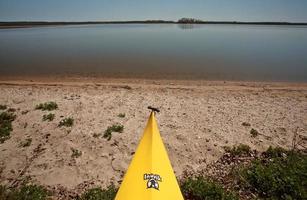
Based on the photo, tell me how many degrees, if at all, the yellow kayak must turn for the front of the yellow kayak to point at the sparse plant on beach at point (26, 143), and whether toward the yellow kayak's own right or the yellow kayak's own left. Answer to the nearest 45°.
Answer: approximately 45° to the yellow kayak's own left

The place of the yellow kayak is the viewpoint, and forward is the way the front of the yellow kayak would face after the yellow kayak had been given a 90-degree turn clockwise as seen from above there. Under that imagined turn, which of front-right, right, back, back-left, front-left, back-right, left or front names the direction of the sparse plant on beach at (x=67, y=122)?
back-left

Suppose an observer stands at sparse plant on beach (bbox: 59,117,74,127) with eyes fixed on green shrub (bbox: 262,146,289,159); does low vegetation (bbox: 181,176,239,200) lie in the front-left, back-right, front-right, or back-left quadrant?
front-right

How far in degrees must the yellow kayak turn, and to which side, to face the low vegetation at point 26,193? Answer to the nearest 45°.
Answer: approximately 45° to its left

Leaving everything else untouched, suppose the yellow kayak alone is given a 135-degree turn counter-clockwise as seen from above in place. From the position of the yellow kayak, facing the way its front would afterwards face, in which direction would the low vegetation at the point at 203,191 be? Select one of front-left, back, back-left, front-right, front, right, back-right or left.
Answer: back

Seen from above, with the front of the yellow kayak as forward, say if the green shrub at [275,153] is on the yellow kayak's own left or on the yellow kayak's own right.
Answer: on the yellow kayak's own right

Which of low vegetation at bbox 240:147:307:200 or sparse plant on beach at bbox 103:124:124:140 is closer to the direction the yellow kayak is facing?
the sparse plant on beach

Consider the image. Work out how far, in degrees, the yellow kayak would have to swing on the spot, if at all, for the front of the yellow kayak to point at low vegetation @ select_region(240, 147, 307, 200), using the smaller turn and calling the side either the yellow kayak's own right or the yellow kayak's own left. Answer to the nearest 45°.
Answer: approximately 45° to the yellow kayak's own right

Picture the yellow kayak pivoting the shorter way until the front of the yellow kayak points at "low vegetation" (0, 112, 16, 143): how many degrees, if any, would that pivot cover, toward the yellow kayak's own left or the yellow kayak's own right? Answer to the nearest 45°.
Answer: approximately 45° to the yellow kayak's own left

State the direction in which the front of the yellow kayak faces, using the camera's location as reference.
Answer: facing away from the viewer

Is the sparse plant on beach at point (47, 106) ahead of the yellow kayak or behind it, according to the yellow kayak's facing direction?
ahead

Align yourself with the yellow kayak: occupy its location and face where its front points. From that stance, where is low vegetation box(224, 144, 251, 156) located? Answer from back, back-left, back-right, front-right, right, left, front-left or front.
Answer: front-right

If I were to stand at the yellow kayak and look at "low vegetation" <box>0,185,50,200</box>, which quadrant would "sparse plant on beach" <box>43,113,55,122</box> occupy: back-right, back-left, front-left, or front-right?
front-right
